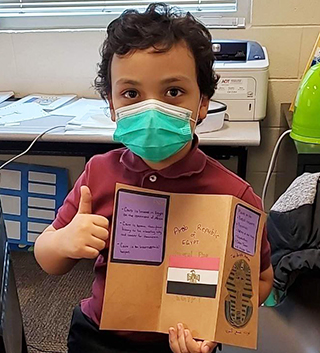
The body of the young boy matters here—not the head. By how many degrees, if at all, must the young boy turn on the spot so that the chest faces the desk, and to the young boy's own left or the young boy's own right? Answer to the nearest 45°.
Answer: approximately 180°

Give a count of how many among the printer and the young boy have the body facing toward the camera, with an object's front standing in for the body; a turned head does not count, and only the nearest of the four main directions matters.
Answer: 2

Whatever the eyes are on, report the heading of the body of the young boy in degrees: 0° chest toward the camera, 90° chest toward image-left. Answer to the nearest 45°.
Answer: approximately 0°

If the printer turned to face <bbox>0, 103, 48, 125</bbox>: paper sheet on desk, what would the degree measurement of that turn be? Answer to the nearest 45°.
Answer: approximately 90° to its right

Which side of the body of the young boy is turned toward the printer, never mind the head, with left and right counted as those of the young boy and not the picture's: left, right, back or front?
back
